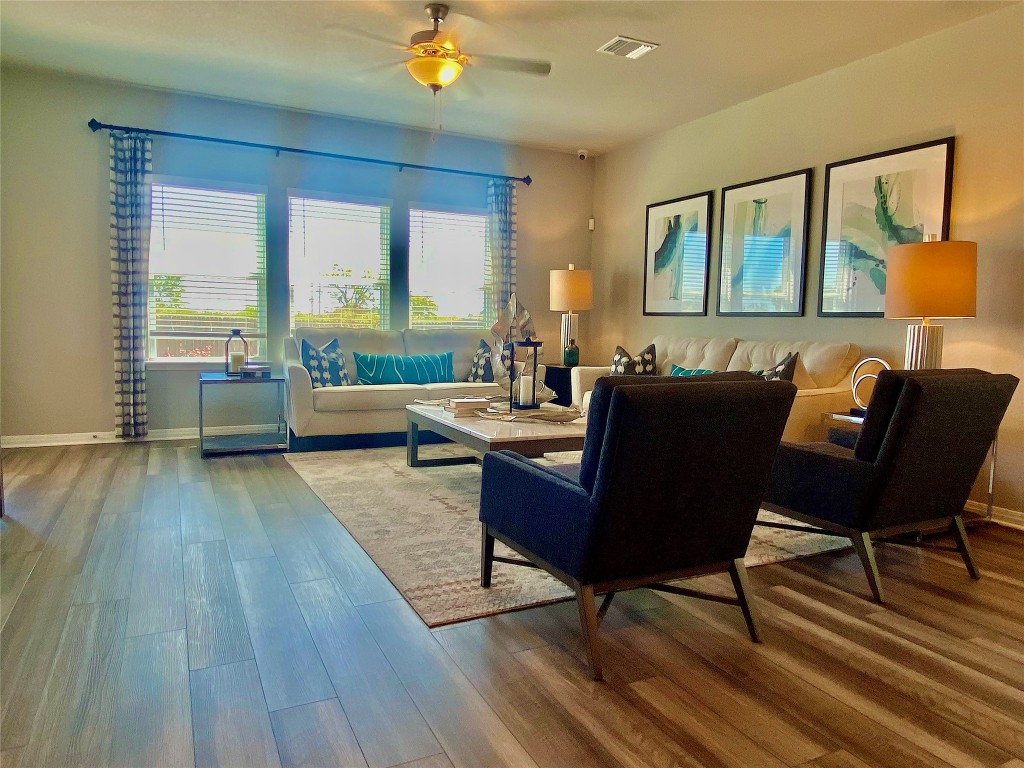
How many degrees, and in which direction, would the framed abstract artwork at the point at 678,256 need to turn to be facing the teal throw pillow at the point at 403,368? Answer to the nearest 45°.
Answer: approximately 45° to its right

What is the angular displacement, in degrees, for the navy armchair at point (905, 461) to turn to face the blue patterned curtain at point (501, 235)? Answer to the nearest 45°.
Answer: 0° — it already faces it

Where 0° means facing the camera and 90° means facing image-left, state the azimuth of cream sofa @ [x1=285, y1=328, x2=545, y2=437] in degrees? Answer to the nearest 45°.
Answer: approximately 0°

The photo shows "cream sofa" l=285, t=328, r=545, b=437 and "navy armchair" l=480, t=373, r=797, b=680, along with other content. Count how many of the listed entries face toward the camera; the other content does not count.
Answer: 1

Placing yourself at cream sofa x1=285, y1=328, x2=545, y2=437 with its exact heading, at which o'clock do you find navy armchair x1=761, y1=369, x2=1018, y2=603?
The navy armchair is roughly at 11 o'clock from the cream sofa.

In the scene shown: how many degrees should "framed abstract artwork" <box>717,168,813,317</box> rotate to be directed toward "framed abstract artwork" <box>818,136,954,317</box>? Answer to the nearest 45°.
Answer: approximately 90° to its left

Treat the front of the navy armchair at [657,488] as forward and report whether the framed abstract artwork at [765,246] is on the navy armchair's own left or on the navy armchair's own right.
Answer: on the navy armchair's own right

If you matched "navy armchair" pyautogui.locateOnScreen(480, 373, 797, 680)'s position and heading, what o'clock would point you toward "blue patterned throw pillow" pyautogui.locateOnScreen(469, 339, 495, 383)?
The blue patterned throw pillow is roughly at 1 o'clock from the navy armchair.

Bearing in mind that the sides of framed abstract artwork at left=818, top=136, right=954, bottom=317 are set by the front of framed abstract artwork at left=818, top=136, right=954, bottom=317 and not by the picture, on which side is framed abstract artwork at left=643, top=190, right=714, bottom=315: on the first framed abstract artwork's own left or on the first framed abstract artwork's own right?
on the first framed abstract artwork's own right

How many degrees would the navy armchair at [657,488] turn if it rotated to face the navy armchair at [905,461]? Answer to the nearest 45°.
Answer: approximately 90° to its right
